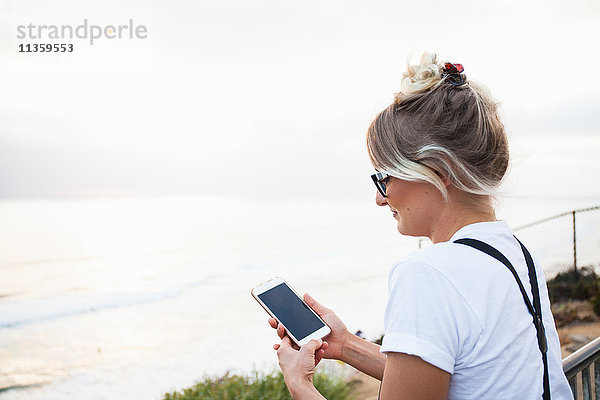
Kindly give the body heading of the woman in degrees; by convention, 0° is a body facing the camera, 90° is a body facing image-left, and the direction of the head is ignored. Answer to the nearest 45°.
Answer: approximately 135°

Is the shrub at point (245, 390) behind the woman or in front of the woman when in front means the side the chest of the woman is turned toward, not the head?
in front
